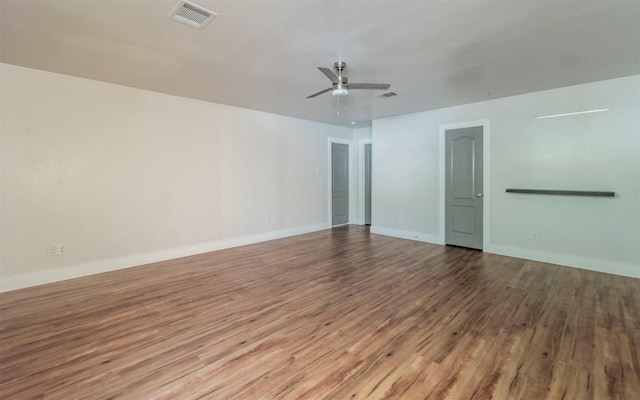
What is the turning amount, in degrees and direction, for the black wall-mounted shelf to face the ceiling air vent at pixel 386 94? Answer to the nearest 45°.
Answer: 0° — it already faces it

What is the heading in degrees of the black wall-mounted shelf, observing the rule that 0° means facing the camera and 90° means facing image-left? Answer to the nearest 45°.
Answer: approximately 45°

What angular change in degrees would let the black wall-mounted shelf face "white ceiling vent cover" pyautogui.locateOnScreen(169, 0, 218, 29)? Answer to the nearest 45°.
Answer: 0° — it already faces it
